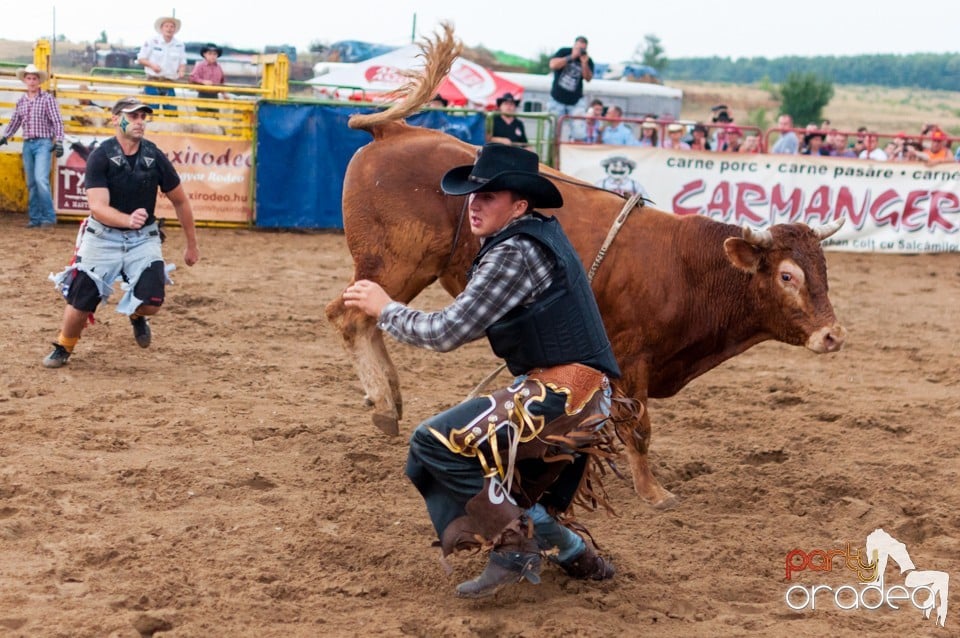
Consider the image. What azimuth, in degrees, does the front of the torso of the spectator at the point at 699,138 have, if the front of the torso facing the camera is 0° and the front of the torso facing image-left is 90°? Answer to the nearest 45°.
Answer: approximately 0°

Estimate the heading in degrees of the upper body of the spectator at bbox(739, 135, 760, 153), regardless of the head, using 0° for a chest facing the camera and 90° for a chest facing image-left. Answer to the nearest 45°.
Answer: approximately 0°

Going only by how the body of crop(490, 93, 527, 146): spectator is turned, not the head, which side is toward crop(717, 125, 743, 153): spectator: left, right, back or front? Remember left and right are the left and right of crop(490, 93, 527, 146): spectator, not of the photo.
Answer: left

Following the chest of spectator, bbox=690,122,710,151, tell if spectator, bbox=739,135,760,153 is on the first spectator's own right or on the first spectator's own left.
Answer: on the first spectator's own left

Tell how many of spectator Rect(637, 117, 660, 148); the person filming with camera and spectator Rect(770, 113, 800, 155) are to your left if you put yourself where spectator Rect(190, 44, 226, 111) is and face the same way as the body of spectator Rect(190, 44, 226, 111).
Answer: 3

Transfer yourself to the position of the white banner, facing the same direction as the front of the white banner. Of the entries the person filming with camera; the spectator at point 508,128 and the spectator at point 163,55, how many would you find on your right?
3

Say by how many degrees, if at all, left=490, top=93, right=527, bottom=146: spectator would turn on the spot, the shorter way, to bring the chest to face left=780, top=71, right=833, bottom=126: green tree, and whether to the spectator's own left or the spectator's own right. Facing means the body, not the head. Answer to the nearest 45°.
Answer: approximately 180°

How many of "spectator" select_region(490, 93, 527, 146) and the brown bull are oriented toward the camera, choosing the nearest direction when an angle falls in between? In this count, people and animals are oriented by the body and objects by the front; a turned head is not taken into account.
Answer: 1

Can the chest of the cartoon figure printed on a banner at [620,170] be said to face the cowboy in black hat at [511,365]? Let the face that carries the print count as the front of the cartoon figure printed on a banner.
yes
